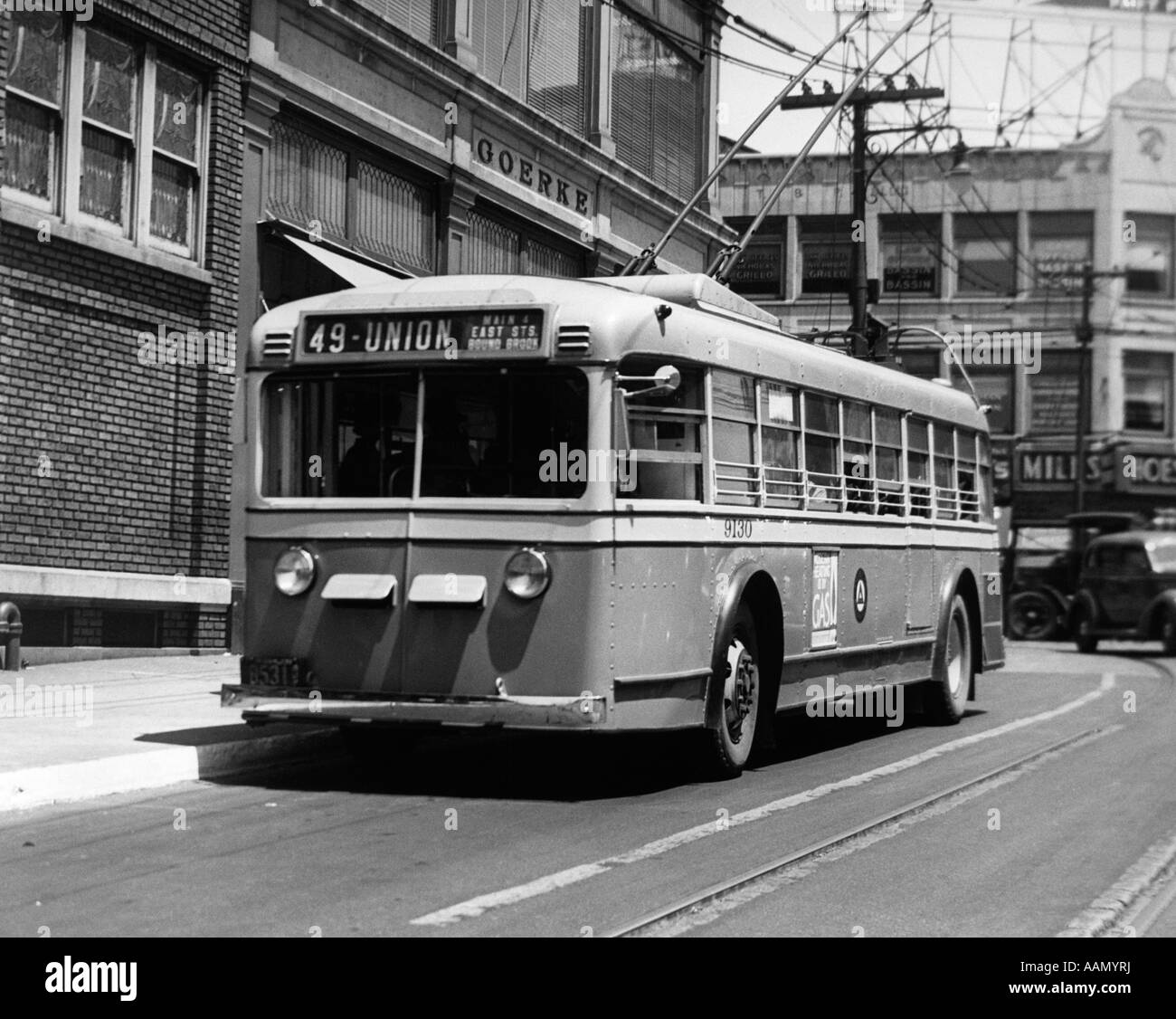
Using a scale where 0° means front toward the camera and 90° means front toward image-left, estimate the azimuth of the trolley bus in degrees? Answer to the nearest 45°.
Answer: approximately 45°

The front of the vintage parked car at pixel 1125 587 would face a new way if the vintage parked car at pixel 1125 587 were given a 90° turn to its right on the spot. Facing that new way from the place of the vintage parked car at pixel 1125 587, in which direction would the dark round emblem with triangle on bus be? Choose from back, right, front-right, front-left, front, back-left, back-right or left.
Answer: front-left

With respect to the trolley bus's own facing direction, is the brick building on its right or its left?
on its right

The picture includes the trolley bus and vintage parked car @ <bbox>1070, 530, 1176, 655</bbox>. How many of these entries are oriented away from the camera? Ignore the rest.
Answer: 0

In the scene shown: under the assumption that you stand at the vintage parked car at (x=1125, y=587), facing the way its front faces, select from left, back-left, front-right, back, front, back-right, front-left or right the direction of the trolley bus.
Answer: front-right

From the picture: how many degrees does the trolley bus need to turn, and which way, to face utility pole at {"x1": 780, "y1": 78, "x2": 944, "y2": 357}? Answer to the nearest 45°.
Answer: approximately 135° to its right

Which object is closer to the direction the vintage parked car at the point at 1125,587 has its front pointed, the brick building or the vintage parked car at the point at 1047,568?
the brick building
